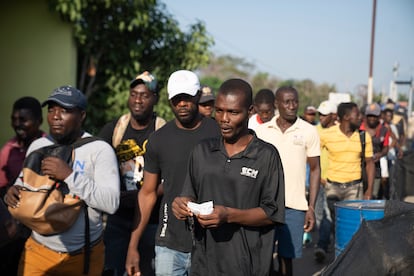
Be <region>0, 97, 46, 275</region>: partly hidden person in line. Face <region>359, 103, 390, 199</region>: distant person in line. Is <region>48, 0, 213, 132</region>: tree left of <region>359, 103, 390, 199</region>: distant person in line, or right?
left

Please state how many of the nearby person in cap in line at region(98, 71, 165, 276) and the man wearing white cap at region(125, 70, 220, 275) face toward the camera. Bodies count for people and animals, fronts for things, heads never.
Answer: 2
